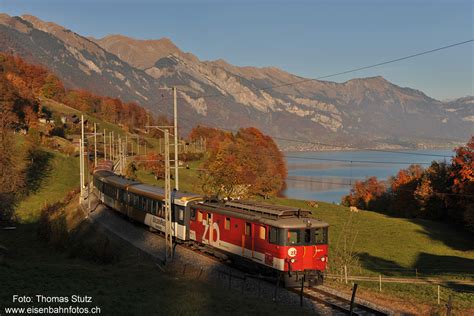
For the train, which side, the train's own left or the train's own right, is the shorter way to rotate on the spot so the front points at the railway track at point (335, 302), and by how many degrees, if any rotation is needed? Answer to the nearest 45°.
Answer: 0° — it already faces it

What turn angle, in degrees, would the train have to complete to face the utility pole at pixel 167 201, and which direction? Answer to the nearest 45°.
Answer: approximately 180°

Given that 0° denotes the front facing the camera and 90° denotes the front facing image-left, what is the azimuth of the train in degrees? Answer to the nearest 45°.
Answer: approximately 315°

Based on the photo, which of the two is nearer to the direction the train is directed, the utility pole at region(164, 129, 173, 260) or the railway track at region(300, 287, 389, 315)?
the railway track
